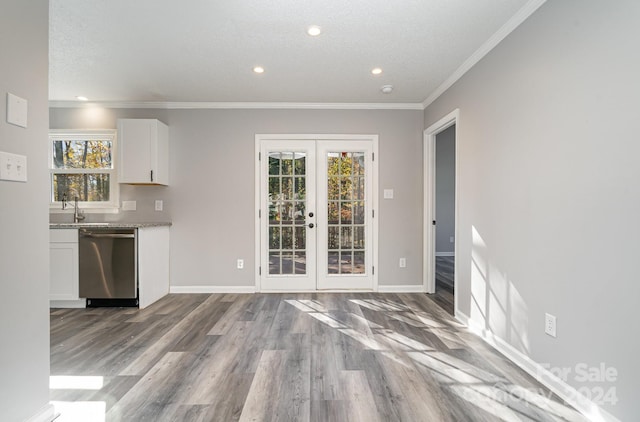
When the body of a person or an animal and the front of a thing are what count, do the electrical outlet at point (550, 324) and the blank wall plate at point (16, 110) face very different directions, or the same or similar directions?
very different directions

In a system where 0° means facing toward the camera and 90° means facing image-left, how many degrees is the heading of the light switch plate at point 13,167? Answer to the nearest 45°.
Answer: approximately 315°

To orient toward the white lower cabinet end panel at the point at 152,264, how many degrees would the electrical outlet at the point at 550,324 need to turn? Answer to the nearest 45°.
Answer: approximately 45° to its right

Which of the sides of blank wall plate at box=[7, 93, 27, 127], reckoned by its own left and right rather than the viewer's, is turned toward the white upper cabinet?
left

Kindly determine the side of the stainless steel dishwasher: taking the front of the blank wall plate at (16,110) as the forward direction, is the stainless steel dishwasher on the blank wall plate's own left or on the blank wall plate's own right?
on the blank wall plate's own left

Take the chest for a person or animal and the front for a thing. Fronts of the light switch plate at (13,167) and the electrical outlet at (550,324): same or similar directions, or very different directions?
very different directions

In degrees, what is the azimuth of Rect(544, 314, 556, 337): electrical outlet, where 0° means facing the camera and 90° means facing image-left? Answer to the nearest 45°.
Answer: approximately 45°

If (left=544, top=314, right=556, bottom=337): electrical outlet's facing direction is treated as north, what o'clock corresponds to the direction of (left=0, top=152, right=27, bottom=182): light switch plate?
The light switch plate is roughly at 12 o'clock from the electrical outlet.

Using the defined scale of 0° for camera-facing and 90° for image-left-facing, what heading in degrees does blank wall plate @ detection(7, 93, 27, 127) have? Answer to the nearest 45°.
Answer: approximately 315°
